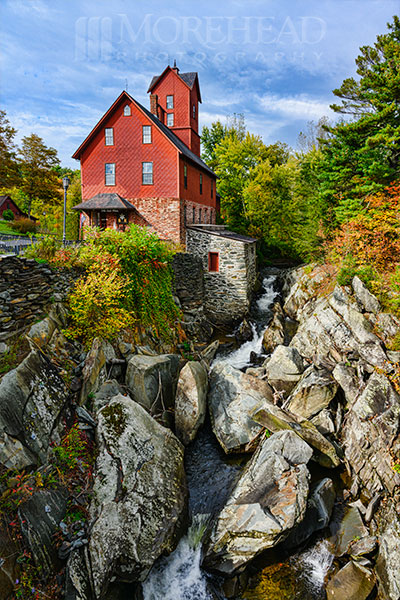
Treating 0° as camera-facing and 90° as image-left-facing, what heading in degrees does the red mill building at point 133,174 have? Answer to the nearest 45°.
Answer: approximately 0°

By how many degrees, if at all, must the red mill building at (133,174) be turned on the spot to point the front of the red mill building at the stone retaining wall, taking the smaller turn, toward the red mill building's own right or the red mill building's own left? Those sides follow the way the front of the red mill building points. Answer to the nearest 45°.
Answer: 0° — it already faces it

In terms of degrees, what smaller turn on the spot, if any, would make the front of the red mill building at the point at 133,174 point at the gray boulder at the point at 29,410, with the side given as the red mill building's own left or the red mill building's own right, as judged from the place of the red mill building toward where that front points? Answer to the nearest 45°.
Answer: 0° — it already faces it

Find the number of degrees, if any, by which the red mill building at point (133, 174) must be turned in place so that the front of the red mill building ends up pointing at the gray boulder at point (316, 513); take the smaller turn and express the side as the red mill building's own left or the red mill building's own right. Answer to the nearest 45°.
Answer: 0° — it already faces it
